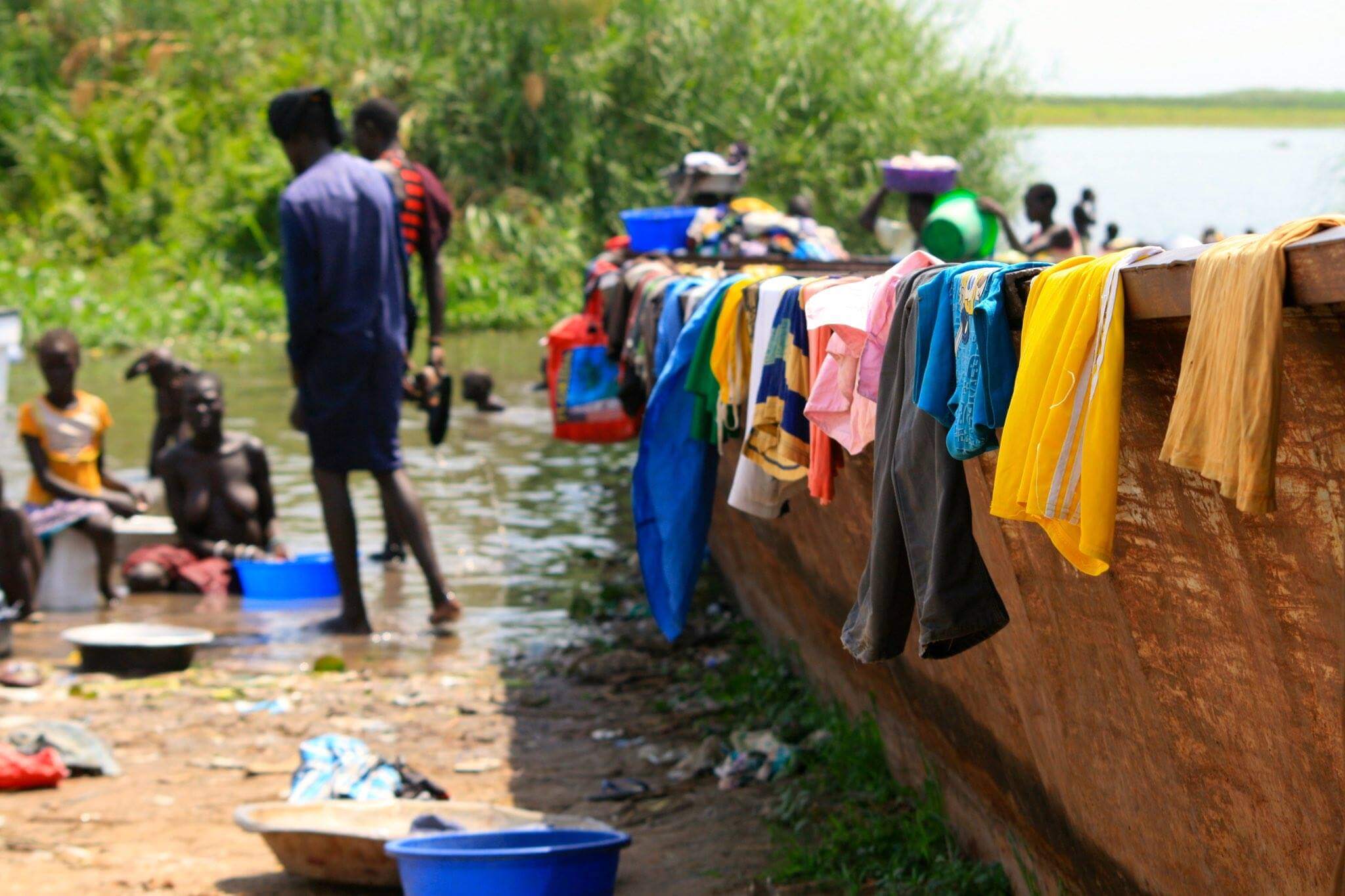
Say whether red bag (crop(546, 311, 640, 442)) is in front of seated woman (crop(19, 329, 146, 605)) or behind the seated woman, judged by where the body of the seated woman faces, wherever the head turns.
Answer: in front

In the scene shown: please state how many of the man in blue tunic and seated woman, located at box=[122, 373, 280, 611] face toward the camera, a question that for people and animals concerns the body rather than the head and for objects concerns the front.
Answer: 1

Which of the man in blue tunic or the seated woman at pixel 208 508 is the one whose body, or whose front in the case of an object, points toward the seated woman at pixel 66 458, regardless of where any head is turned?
the man in blue tunic

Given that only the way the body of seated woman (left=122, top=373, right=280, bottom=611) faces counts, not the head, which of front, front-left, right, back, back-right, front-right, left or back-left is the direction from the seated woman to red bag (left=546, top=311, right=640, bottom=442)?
left

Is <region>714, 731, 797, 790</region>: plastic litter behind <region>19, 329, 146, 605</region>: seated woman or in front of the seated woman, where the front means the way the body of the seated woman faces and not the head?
in front

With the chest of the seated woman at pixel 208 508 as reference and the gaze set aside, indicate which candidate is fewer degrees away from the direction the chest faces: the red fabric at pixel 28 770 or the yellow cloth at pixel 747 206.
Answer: the red fabric

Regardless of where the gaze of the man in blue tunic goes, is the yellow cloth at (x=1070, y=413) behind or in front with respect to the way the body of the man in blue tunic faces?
behind
